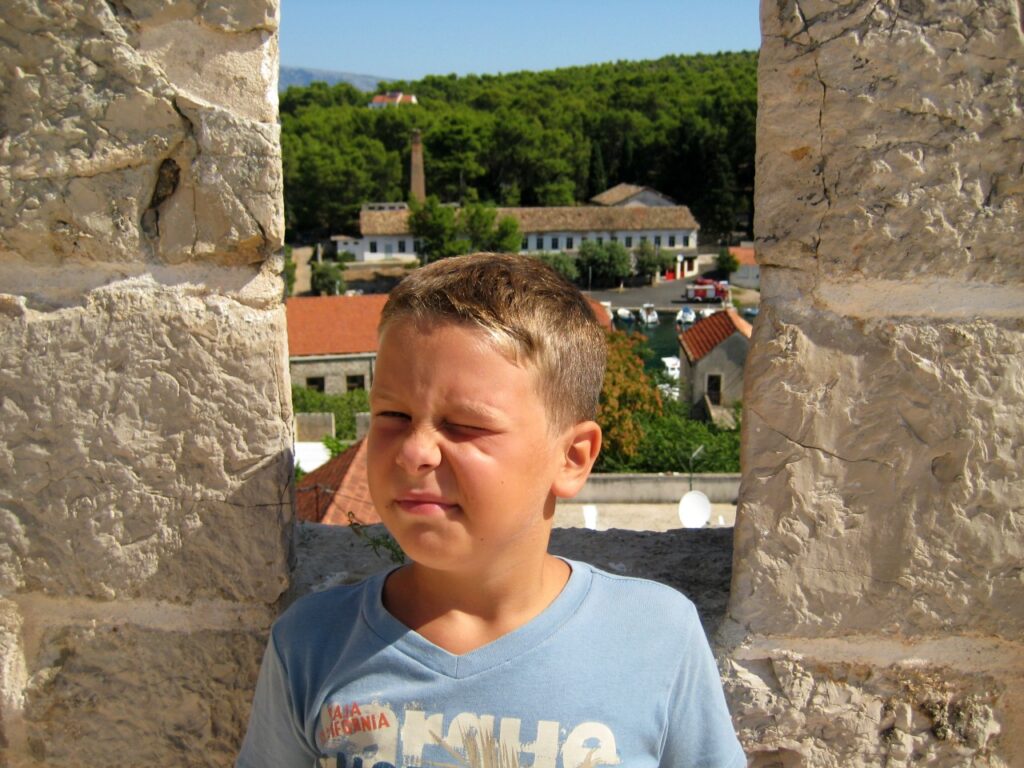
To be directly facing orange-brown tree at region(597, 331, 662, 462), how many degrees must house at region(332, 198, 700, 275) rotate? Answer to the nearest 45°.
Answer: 0° — it already faces it

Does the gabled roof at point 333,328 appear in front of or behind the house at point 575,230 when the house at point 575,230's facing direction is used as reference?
in front

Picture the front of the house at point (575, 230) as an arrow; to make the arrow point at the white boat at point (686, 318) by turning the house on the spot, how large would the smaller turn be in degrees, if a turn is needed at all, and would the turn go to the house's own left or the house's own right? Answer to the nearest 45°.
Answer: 0° — it already faces it

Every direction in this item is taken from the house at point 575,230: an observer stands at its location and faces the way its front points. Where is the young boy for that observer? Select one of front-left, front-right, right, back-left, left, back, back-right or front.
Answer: front

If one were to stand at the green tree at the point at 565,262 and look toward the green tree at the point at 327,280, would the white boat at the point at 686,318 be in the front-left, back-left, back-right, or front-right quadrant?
back-left

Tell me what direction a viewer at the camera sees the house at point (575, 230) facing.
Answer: facing the viewer

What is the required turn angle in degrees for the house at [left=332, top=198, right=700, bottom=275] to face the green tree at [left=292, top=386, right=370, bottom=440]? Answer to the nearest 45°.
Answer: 0° — it already faces it

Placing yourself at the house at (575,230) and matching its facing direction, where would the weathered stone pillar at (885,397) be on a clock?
The weathered stone pillar is roughly at 12 o'clock from the house.

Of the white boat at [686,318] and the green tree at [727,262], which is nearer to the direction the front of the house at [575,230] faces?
the white boat

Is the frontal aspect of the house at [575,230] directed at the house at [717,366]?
yes

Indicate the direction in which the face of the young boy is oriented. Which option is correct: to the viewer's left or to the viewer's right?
to the viewer's left

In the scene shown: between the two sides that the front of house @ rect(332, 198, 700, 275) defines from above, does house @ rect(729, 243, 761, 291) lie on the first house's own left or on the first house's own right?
on the first house's own left

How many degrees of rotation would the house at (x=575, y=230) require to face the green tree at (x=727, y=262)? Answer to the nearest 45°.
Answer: approximately 90° to its left

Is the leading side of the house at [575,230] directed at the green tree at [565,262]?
yes

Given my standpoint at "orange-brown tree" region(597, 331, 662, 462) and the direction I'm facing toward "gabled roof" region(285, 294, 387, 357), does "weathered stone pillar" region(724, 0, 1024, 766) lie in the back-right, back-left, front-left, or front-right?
back-left
